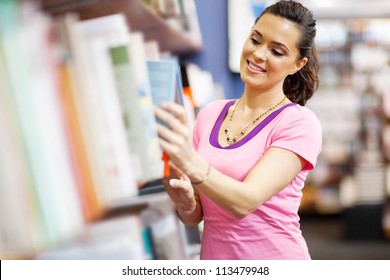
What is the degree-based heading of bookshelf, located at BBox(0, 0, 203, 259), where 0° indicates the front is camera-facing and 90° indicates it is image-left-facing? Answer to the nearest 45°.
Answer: approximately 315°

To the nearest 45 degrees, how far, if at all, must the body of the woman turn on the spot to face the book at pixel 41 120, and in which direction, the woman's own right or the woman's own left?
0° — they already face it
